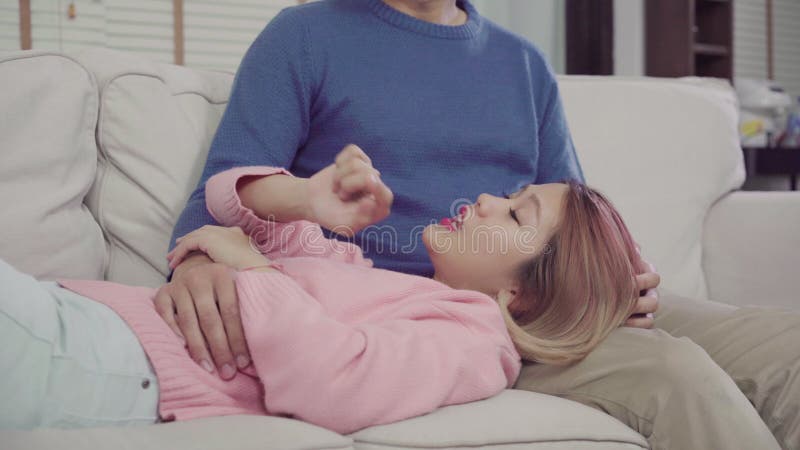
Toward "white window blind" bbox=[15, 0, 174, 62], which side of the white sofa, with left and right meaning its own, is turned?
back

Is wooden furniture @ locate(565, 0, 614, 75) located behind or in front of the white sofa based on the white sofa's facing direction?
behind

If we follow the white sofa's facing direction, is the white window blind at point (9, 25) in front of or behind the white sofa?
behind

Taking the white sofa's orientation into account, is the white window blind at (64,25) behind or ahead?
behind

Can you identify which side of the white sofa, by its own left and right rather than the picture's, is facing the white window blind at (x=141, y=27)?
back

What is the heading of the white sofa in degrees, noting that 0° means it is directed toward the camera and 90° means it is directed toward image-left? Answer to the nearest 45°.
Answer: approximately 0°
